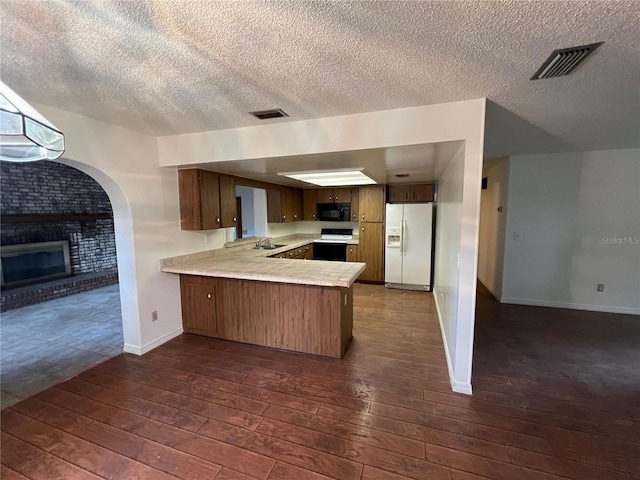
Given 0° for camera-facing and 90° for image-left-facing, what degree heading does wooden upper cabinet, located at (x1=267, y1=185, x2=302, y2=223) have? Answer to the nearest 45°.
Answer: approximately 315°

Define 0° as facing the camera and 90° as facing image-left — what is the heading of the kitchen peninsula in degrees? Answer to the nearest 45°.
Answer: approximately 0°

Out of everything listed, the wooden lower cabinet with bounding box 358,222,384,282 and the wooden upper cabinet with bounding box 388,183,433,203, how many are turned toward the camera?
2

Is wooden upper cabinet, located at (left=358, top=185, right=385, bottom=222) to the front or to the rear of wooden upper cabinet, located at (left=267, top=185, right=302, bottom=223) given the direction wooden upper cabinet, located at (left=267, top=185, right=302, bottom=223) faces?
to the front

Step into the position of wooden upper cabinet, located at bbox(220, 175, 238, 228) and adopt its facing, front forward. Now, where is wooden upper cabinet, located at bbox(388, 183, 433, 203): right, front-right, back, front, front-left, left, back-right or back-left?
front-left

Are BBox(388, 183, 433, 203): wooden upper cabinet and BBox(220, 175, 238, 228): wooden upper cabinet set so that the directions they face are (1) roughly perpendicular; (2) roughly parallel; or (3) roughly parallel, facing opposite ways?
roughly perpendicular

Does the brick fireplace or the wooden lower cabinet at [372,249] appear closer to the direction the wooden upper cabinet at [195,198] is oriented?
the wooden lower cabinet

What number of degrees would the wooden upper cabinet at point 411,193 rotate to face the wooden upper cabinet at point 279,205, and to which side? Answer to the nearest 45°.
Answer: approximately 90° to its right

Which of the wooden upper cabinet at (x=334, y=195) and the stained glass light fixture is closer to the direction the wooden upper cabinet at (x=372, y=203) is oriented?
the stained glass light fixture

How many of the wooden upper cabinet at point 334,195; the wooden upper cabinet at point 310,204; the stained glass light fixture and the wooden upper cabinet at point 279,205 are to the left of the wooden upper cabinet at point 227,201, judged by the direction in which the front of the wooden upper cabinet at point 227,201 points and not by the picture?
3
